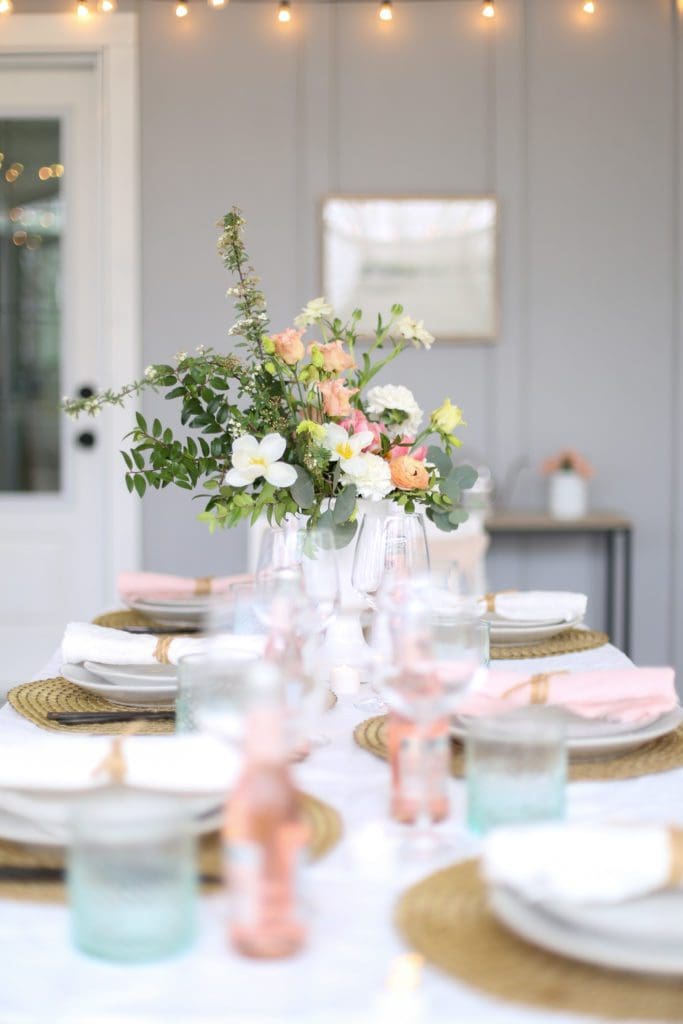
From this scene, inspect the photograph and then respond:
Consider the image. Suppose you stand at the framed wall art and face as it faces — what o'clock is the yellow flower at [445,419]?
The yellow flower is roughly at 12 o'clock from the framed wall art.

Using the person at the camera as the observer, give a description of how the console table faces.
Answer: facing the viewer

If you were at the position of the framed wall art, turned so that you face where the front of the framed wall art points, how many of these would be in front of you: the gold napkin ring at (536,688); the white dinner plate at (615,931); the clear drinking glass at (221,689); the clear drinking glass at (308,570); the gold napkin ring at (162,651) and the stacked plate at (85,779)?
6

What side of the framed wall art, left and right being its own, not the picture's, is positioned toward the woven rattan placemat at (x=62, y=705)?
front

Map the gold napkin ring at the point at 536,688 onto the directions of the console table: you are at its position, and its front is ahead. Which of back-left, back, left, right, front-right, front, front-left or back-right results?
front

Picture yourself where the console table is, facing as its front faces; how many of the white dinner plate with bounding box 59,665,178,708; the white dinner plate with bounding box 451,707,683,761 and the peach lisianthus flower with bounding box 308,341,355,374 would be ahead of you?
3

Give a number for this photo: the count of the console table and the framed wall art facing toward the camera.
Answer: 2

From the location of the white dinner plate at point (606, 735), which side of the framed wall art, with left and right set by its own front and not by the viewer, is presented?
front

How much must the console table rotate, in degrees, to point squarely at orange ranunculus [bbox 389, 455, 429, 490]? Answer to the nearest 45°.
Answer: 0° — it already faces it

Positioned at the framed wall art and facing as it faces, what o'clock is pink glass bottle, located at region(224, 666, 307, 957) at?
The pink glass bottle is roughly at 12 o'clock from the framed wall art.

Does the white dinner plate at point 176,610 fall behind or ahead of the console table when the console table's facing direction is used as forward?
ahead

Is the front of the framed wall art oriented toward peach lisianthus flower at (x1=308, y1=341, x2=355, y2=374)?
yes
